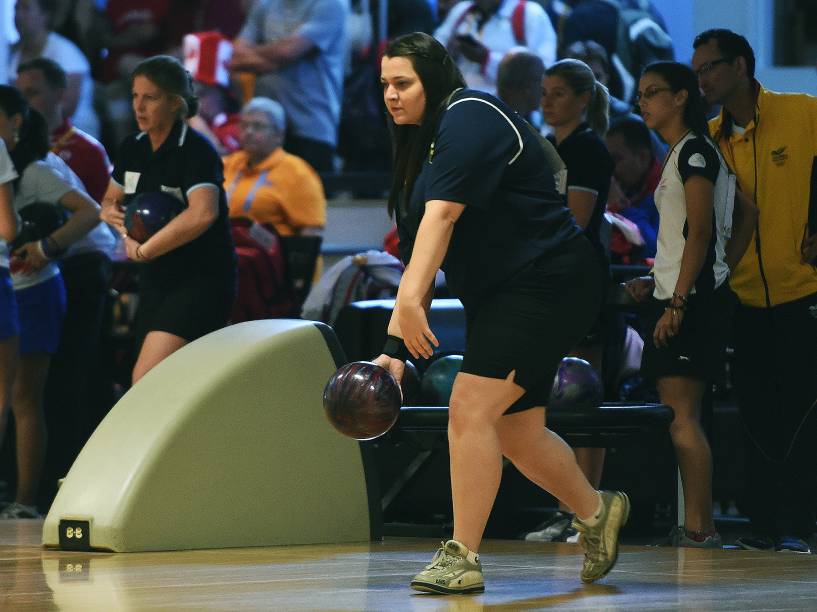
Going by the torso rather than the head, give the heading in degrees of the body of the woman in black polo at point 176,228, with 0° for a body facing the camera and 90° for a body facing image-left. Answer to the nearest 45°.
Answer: approximately 45°

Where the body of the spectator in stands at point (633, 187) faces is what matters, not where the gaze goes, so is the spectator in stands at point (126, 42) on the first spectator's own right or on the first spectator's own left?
on the first spectator's own right

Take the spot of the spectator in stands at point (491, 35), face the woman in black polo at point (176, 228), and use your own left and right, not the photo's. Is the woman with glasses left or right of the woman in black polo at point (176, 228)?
left

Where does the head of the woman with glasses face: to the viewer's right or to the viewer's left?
to the viewer's left

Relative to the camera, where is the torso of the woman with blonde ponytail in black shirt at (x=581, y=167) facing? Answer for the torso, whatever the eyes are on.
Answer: to the viewer's left

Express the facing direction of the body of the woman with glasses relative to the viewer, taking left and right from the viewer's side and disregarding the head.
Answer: facing to the left of the viewer

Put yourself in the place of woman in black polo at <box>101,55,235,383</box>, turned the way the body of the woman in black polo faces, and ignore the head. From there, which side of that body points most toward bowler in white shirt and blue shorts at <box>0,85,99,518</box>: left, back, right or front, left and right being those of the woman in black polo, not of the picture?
right

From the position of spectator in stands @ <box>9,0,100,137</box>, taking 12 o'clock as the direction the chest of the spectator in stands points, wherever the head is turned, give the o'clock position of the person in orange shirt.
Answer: The person in orange shirt is roughly at 9 o'clock from the spectator in stands.
